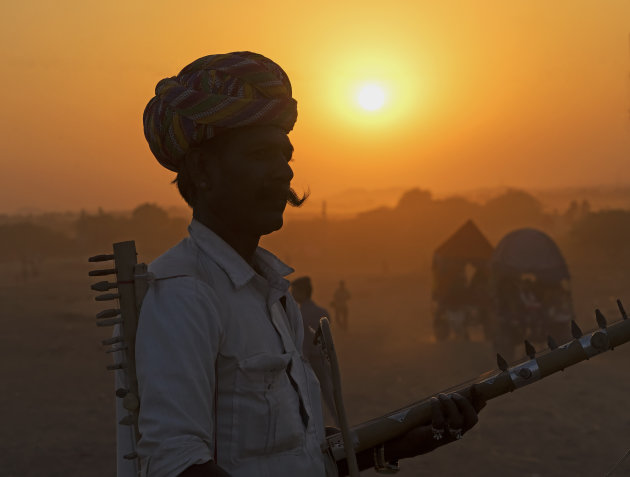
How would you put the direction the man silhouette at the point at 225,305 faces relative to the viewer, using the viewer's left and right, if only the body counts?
facing the viewer and to the right of the viewer
